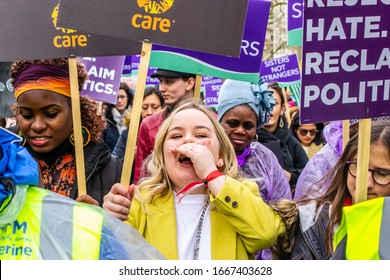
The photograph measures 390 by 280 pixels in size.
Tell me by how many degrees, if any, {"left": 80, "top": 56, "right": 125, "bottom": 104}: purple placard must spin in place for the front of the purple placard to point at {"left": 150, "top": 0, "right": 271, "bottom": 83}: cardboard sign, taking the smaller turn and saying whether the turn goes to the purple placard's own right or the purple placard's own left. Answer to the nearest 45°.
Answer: approximately 45° to the purple placard's own left

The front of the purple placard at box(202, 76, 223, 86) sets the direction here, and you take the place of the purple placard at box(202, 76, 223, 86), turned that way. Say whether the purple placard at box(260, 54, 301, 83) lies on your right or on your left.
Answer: on your left

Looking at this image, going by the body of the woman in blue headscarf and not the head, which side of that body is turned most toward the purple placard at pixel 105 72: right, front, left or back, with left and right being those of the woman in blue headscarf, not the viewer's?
right

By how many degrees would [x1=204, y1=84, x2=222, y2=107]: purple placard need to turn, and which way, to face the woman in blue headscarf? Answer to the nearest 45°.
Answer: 0° — it already faces them

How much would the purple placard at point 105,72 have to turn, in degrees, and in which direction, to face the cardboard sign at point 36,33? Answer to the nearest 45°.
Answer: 0° — it already faces it

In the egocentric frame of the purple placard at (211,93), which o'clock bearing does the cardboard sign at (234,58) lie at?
The cardboard sign is roughly at 12 o'clock from the purple placard.
